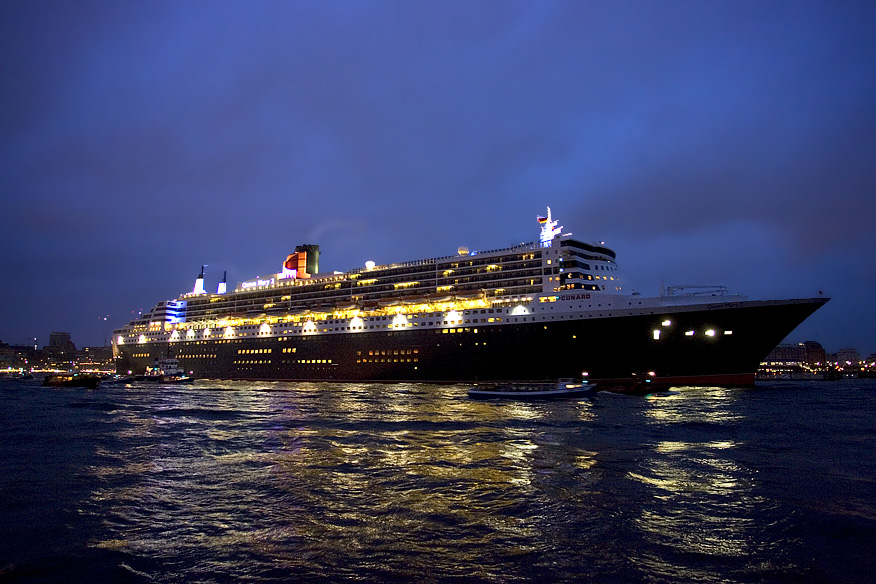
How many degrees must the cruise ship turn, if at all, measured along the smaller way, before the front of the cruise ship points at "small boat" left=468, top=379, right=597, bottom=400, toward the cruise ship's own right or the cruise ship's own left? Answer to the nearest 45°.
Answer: approximately 90° to the cruise ship's own right
